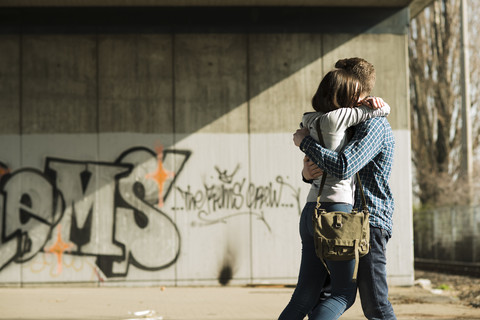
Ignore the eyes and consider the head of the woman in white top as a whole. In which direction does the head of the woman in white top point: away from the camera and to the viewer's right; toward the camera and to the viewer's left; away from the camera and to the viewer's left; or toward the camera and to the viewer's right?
away from the camera and to the viewer's right

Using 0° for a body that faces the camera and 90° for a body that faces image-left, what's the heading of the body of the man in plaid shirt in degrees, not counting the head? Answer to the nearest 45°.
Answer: approximately 90°

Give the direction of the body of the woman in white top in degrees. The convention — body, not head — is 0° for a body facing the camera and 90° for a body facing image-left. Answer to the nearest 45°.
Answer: approximately 225°
